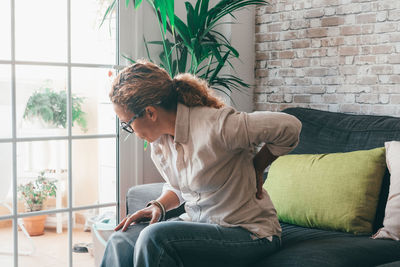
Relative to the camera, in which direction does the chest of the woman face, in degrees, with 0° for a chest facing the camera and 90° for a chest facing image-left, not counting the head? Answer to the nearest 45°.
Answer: approximately 45°

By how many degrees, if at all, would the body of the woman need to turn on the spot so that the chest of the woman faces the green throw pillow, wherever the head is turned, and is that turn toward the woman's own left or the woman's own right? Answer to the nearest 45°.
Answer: approximately 180°

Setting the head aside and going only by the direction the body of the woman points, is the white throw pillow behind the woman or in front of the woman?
behind

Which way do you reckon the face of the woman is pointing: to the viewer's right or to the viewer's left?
to the viewer's left

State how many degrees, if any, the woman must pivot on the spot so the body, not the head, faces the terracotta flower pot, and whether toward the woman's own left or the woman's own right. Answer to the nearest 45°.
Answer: approximately 90° to the woman's own right
